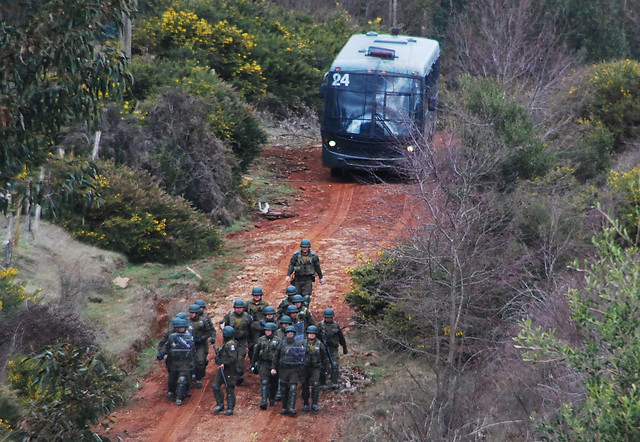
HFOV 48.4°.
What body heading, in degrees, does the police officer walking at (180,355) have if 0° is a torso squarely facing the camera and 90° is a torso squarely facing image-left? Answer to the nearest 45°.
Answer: approximately 0°

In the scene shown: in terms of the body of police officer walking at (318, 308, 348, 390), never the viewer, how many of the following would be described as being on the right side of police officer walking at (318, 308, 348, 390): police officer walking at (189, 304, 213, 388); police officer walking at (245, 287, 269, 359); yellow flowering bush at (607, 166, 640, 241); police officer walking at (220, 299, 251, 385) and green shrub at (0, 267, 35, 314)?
4

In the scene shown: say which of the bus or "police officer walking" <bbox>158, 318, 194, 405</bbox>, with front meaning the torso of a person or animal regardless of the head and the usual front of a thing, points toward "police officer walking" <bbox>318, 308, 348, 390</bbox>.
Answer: the bus

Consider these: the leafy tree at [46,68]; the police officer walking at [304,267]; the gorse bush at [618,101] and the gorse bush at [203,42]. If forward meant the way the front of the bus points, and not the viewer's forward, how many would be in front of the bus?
2

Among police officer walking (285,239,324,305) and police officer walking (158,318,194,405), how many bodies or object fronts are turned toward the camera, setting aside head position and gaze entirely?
2

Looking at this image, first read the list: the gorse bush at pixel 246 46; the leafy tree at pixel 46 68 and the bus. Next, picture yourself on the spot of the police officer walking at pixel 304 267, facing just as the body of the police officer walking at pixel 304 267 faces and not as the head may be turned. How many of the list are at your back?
2

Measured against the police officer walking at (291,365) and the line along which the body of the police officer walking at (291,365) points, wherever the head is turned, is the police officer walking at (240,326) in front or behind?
behind

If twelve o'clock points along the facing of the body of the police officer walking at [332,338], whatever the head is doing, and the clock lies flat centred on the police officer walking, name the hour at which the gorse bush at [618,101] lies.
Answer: The gorse bush is roughly at 7 o'clock from the police officer walking.
